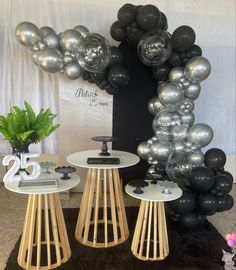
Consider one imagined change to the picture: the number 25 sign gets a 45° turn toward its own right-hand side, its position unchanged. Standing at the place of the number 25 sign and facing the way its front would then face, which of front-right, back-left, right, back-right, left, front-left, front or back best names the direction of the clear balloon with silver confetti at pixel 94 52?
back

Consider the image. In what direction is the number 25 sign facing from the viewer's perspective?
toward the camera

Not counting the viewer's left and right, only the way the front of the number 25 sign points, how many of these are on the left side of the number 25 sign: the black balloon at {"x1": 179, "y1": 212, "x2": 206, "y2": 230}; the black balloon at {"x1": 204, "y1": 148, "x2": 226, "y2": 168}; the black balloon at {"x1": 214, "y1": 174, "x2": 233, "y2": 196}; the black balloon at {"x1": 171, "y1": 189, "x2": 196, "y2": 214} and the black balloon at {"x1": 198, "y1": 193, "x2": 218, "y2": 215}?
5

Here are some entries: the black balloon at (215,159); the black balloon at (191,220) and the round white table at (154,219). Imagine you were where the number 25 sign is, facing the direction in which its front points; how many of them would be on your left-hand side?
3

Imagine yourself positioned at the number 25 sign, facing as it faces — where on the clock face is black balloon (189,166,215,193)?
The black balloon is roughly at 9 o'clock from the number 25 sign.

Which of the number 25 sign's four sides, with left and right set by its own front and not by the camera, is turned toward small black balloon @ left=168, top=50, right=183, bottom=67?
left

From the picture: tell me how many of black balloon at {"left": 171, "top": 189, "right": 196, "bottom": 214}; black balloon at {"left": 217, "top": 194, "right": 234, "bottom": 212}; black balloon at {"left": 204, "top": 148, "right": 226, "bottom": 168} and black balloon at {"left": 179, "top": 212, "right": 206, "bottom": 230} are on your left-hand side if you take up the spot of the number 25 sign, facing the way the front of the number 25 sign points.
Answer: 4

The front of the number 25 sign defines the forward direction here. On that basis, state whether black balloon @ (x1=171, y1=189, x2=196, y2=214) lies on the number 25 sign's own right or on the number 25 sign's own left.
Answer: on the number 25 sign's own left

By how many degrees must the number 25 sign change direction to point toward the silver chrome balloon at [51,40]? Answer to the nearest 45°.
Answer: approximately 180°

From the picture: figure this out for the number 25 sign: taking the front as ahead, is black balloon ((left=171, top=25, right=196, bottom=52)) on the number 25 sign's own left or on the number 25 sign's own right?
on the number 25 sign's own left

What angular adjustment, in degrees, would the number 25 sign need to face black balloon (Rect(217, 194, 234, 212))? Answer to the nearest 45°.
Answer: approximately 90° to its left

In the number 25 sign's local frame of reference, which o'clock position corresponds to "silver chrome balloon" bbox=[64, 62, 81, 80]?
The silver chrome balloon is roughly at 7 o'clock from the number 25 sign.
